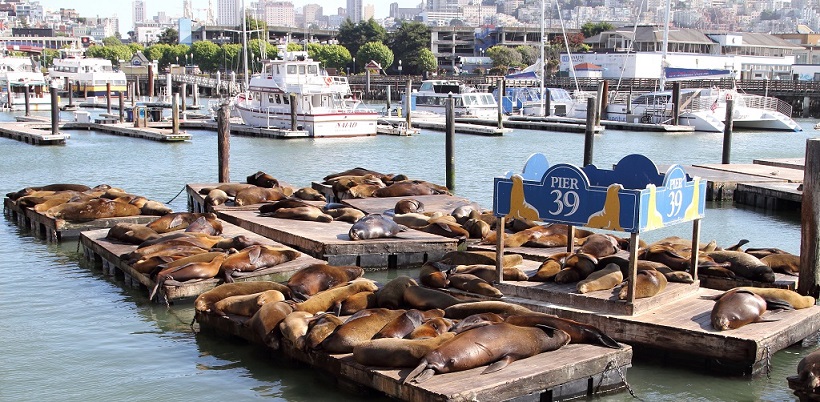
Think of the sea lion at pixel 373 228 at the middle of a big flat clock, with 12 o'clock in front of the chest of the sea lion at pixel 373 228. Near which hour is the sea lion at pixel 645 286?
the sea lion at pixel 645 286 is roughly at 8 o'clock from the sea lion at pixel 373 228.

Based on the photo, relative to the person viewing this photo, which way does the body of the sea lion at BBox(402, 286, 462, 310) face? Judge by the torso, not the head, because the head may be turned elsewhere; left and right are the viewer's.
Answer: facing to the left of the viewer

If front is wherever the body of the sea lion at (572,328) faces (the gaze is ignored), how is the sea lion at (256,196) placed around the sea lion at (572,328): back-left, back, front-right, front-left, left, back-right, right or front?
front-right

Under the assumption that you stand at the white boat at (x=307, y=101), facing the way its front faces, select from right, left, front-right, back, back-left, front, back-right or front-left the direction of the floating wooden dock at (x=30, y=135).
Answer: front-left

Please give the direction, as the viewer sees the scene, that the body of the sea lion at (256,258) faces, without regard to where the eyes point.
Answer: to the viewer's right

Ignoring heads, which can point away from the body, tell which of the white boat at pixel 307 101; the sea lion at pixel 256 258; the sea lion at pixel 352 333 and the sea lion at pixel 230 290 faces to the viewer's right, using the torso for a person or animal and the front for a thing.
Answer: the sea lion at pixel 256 258

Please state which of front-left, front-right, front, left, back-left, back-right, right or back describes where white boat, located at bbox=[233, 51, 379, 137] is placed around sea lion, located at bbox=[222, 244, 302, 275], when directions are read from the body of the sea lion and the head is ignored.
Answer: left
